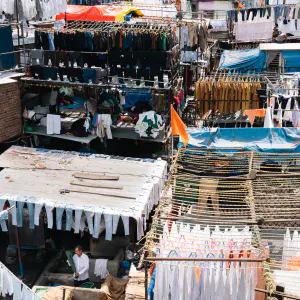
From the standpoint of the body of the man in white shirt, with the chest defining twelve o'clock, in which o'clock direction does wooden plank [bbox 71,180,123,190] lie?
The wooden plank is roughly at 5 o'clock from the man in white shirt.

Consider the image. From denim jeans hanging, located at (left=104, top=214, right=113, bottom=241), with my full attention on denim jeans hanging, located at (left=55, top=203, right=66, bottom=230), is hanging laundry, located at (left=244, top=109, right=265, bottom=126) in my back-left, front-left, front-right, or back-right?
back-right

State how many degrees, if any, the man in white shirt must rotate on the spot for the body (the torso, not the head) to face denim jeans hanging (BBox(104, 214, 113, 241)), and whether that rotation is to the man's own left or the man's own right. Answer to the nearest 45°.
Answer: approximately 180°

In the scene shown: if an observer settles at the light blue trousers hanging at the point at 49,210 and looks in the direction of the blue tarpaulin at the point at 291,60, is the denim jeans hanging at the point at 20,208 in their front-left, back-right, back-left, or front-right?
back-left

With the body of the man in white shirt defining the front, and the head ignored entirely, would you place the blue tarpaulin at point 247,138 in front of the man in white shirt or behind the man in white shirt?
behind

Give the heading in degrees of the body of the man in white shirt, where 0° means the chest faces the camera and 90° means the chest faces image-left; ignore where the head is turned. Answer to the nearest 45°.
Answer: approximately 45°
